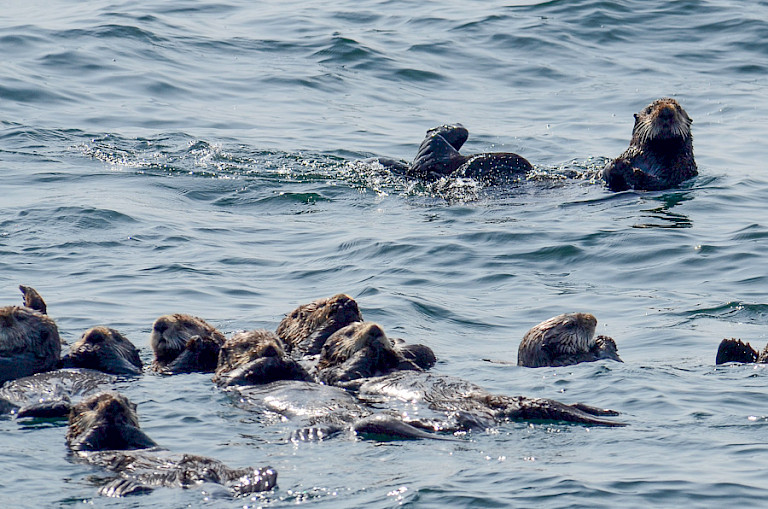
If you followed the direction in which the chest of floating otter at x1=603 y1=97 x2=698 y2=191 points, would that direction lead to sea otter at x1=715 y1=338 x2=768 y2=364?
yes

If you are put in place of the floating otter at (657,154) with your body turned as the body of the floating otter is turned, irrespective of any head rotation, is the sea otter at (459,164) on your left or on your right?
on your right

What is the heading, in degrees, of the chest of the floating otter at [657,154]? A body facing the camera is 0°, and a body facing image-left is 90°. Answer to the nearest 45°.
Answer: approximately 0°

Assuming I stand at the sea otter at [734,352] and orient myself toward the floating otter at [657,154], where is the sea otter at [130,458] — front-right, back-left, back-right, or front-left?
back-left

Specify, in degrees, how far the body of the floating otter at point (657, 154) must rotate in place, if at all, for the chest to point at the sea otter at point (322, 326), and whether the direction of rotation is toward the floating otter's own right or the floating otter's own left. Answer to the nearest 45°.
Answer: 0° — it already faces it
